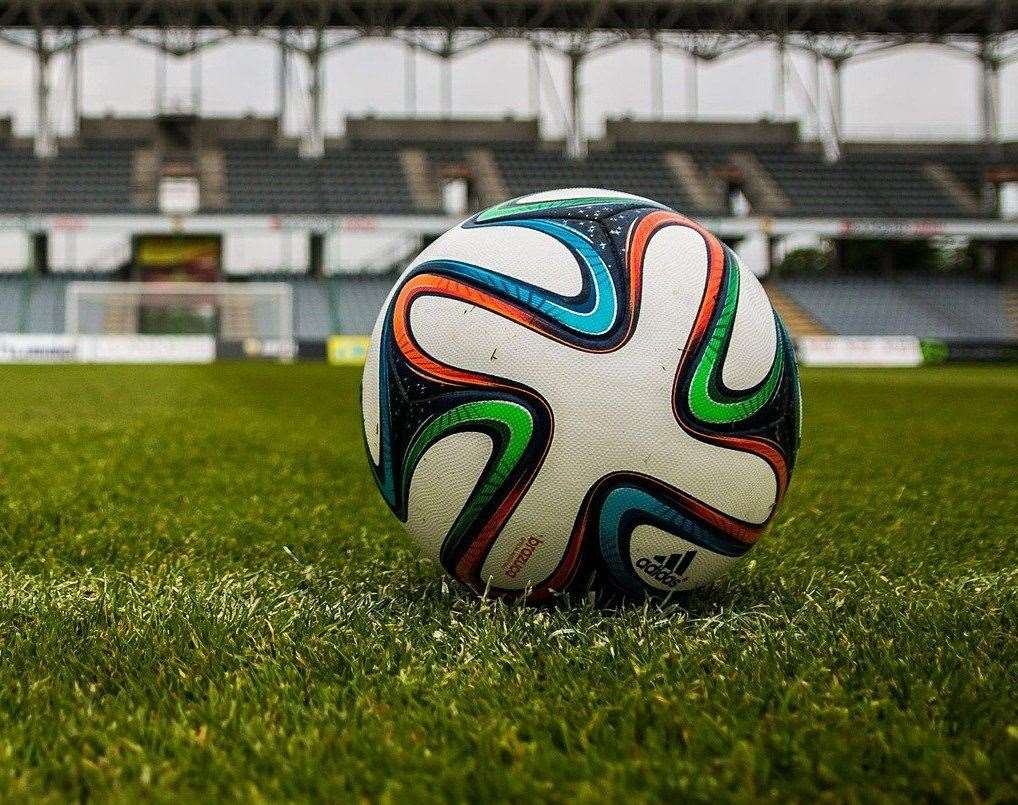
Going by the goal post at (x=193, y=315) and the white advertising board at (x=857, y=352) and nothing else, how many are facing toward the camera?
2

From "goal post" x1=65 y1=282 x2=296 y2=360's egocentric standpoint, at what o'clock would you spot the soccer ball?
The soccer ball is roughly at 12 o'clock from the goal post.

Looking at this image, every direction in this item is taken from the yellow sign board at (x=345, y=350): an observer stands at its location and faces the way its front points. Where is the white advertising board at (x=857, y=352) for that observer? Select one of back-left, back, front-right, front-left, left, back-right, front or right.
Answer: left

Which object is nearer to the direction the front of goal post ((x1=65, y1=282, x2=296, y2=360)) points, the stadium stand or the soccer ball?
the soccer ball

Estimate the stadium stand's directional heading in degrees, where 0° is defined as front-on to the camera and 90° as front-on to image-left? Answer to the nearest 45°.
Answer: approximately 0°
